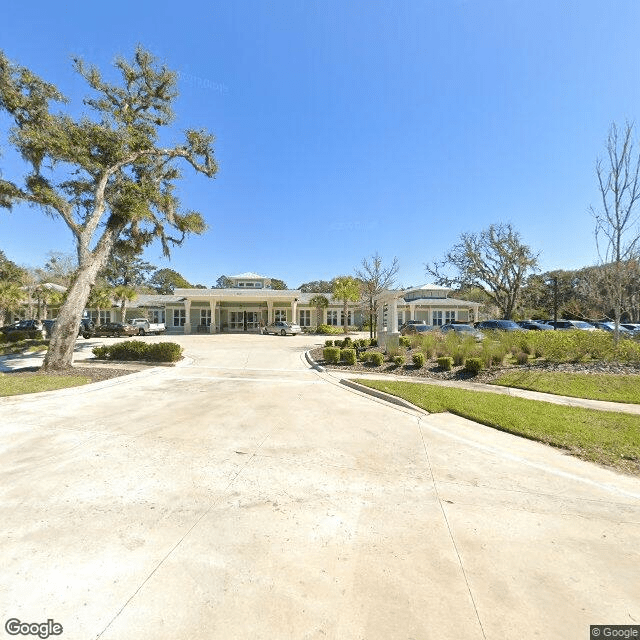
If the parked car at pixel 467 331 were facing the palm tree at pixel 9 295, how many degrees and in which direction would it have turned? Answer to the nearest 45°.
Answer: approximately 135° to its right

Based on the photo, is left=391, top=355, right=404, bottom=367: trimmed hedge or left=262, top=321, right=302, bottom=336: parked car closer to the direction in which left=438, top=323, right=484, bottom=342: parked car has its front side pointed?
the trimmed hedge

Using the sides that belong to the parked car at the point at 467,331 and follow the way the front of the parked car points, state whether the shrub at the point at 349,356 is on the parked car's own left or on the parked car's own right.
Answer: on the parked car's own right

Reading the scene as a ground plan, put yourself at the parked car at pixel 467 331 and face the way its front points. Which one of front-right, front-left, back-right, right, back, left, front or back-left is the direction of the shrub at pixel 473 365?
front-right

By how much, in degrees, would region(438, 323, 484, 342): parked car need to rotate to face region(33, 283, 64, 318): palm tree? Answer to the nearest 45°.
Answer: approximately 135° to its right

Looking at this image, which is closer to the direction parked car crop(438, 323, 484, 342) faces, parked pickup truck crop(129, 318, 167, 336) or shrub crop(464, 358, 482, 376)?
the shrub

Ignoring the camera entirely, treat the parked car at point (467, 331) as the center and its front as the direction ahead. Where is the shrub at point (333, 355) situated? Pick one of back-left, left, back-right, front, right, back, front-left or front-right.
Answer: right

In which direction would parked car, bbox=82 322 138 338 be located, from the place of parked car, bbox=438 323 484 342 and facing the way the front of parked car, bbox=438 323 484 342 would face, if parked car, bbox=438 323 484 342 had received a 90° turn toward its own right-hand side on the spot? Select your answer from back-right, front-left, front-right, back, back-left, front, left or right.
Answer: front-right

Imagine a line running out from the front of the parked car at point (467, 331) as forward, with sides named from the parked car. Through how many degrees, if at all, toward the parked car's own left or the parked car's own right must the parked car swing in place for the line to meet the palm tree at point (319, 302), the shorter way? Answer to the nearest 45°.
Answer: approximately 180°
